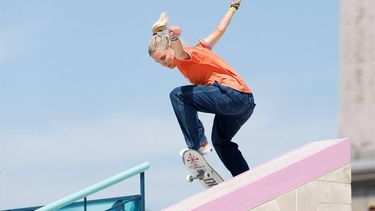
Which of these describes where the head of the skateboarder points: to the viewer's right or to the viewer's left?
to the viewer's left

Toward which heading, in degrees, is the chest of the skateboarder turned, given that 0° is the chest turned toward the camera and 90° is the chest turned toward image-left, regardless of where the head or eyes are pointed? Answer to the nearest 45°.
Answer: approximately 90°

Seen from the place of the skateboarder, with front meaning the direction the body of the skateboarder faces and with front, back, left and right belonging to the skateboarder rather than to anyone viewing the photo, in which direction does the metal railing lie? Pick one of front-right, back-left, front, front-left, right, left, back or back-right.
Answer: front
